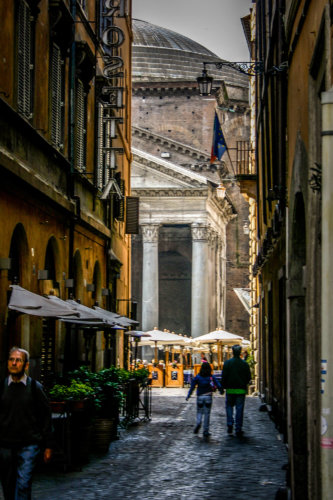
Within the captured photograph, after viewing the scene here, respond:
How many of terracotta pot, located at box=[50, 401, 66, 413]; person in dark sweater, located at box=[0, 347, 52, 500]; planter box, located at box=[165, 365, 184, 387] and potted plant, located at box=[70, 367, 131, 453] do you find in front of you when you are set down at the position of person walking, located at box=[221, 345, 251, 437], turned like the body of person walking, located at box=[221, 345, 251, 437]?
1

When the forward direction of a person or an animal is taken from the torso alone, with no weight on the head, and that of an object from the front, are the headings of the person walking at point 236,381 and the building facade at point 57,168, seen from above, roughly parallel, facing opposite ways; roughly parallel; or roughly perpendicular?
roughly perpendicular

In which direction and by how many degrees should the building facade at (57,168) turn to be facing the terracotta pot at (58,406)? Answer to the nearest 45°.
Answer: approximately 90° to its right

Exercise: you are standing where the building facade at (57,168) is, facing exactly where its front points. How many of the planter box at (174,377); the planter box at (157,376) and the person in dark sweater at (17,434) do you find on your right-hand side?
1

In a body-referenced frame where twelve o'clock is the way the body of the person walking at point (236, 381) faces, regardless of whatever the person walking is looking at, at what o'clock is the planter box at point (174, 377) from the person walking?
The planter box is roughly at 12 o'clock from the person walking.

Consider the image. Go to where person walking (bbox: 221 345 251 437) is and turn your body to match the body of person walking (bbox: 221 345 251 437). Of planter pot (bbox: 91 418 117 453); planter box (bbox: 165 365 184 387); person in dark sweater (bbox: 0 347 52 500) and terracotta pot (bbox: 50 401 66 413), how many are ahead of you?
1

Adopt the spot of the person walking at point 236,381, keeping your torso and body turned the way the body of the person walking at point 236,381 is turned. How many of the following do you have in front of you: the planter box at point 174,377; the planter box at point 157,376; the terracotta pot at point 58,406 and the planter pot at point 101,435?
2

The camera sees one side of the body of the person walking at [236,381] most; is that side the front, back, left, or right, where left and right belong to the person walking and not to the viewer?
back

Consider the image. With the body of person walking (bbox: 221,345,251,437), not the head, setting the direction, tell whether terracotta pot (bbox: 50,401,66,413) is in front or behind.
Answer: behind

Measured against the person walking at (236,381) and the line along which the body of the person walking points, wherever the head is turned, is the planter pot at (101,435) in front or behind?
behind

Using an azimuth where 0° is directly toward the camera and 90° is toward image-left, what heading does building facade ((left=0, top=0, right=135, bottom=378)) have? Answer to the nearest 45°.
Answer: approximately 270°

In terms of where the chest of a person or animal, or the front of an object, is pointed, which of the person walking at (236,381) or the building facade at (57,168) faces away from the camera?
the person walking
